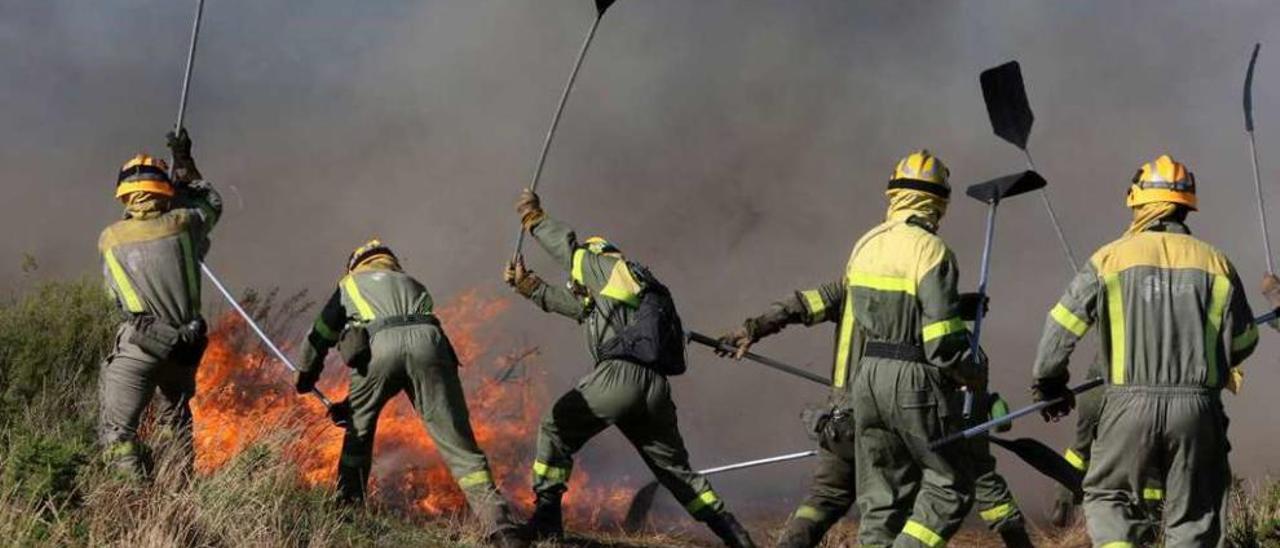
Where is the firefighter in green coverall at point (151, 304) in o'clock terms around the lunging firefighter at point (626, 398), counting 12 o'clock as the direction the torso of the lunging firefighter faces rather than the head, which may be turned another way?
The firefighter in green coverall is roughly at 10 o'clock from the lunging firefighter.

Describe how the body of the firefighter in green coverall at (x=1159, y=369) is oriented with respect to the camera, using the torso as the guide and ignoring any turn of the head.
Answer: away from the camera

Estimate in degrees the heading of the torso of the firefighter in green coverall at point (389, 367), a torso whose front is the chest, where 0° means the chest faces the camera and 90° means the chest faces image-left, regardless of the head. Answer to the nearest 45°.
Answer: approximately 180°

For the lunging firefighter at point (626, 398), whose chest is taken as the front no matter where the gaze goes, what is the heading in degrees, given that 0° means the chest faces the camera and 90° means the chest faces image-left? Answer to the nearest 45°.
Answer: approximately 135°

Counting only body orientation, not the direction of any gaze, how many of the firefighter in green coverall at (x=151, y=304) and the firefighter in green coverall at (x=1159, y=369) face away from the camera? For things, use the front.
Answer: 2

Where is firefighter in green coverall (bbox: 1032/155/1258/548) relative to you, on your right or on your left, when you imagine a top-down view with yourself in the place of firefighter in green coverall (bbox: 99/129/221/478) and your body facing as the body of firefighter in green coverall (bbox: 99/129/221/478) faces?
on your right

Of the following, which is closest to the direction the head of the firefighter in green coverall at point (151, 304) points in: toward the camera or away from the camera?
away from the camera

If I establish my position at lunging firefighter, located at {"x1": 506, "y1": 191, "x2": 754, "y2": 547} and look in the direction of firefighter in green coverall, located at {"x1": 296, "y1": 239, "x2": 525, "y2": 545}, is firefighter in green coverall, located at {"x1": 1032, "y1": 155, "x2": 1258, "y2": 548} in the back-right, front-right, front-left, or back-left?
back-left

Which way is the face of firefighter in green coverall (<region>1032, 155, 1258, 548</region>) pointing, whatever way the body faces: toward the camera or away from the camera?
away from the camera

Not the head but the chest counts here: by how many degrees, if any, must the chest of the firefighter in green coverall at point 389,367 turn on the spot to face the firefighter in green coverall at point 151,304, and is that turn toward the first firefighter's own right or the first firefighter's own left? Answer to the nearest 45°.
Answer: approximately 90° to the first firefighter's own left

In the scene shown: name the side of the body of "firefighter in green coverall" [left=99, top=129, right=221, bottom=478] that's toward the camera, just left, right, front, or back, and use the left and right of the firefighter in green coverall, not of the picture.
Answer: back
